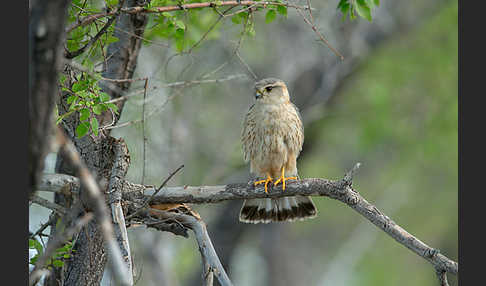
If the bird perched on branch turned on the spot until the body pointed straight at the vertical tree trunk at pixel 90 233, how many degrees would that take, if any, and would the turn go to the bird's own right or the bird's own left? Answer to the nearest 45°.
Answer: approximately 45° to the bird's own right

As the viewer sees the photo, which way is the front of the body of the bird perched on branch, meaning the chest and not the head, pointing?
toward the camera

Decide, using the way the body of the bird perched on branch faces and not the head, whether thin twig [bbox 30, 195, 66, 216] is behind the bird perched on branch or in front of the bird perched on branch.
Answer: in front
